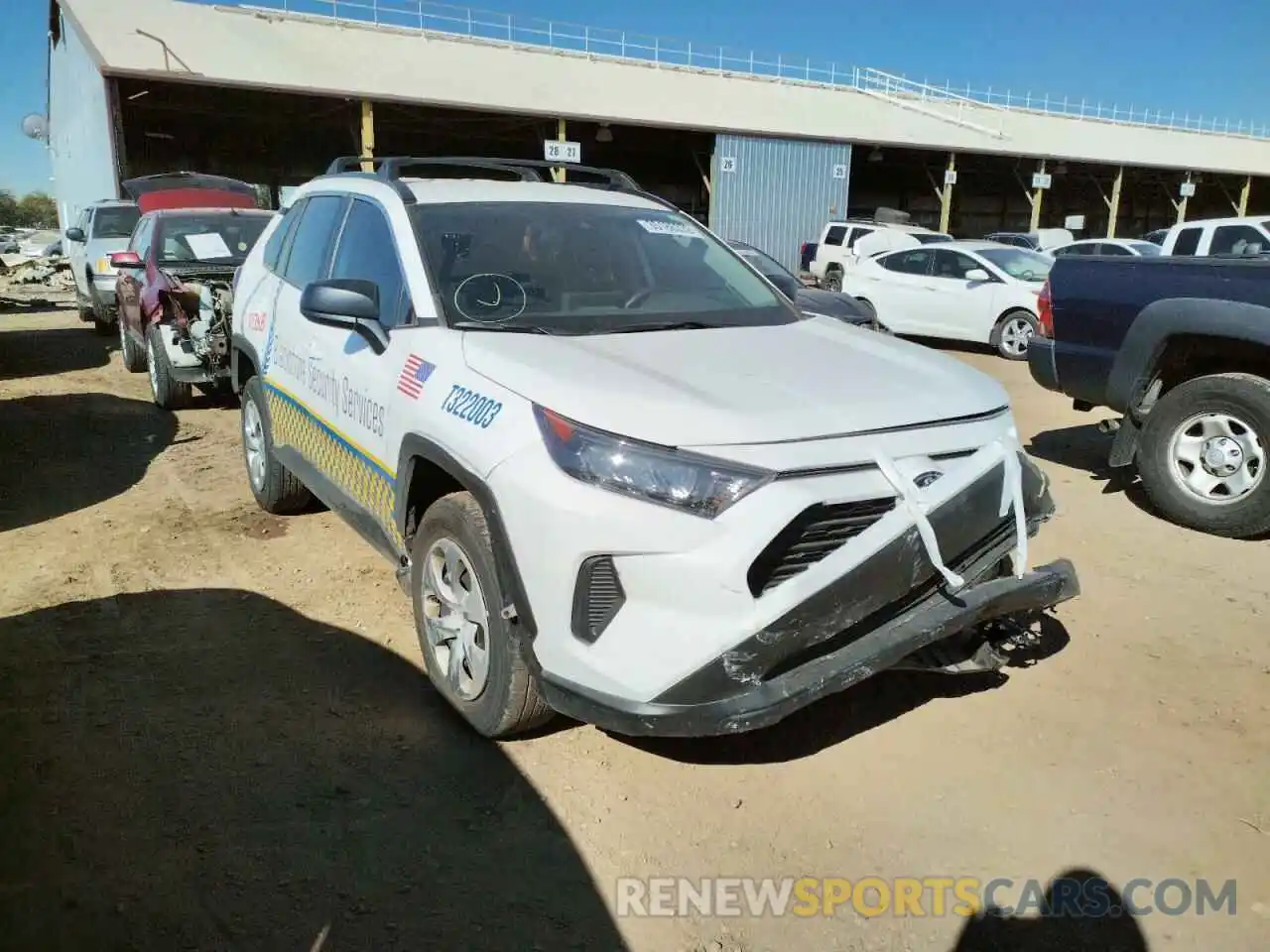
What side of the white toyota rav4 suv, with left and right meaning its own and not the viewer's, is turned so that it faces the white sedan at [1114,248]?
left

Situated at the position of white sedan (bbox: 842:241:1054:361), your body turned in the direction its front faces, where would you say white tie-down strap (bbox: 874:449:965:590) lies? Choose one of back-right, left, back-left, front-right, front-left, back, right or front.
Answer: front-right

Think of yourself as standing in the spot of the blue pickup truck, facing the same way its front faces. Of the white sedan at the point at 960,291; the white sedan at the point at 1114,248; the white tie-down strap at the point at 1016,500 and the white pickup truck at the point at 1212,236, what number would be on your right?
1

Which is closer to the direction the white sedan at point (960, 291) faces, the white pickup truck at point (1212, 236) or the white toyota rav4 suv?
the white pickup truck

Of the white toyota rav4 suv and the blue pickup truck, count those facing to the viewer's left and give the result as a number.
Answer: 0

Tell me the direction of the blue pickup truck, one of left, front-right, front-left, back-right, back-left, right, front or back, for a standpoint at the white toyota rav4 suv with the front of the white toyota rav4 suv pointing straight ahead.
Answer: left

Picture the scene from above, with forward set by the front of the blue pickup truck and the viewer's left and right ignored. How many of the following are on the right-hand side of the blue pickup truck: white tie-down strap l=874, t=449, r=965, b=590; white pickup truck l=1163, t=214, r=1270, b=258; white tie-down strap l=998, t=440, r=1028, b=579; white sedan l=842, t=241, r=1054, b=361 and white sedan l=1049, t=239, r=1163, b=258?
2

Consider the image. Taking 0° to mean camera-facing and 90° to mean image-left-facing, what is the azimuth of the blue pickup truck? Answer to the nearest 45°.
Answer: approximately 270°

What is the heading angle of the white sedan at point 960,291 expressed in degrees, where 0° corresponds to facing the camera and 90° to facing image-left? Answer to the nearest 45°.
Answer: approximately 315°

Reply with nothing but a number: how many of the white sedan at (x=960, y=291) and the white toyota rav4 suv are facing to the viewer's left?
0

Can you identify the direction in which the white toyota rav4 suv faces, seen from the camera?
facing the viewer and to the right of the viewer

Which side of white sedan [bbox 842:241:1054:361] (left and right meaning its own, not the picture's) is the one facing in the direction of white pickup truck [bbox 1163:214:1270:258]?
front

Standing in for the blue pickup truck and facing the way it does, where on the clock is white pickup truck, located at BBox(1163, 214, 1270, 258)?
The white pickup truck is roughly at 9 o'clock from the blue pickup truck.
